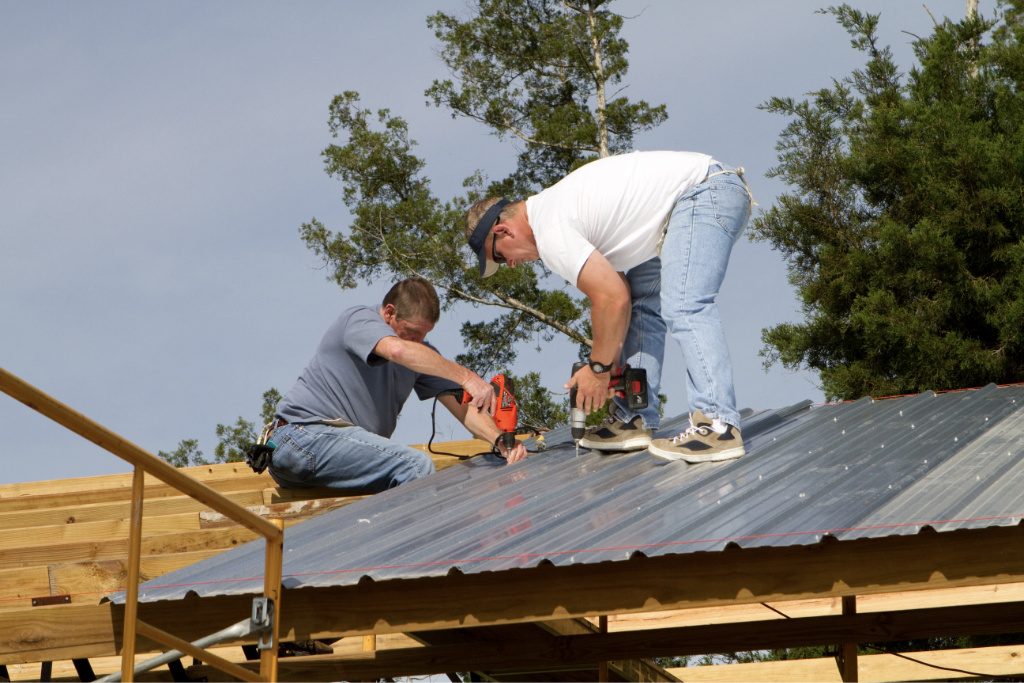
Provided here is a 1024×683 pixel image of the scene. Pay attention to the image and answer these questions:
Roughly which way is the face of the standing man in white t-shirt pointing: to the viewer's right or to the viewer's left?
to the viewer's left

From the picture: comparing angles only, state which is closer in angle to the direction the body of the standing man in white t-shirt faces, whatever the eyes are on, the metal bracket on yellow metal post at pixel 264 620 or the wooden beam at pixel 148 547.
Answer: the wooden beam

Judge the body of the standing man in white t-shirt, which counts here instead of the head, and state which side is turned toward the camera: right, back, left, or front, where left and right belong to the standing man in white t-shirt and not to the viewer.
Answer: left

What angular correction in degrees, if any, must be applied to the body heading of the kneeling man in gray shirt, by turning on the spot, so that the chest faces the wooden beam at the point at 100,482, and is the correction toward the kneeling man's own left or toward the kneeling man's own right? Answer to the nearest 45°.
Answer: approximately 135° to the kneeling man's own left

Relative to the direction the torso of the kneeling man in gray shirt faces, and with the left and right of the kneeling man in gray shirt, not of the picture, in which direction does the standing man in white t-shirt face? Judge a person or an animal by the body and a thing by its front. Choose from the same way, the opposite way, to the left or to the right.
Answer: the opposite way

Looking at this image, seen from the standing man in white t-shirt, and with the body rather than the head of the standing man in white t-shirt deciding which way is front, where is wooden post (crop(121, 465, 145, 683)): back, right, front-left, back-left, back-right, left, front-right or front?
front-left

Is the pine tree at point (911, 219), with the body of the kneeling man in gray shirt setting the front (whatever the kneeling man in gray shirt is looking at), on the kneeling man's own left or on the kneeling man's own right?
on the kneeling man's own left

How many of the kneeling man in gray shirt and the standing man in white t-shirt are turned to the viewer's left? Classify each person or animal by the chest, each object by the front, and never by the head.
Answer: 1

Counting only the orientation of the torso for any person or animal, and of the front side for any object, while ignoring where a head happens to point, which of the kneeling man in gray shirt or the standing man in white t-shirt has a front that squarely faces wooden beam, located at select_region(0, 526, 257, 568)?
the standing man in white t-shirt

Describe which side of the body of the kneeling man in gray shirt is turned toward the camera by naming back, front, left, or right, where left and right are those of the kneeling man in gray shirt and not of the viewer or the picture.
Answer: right
